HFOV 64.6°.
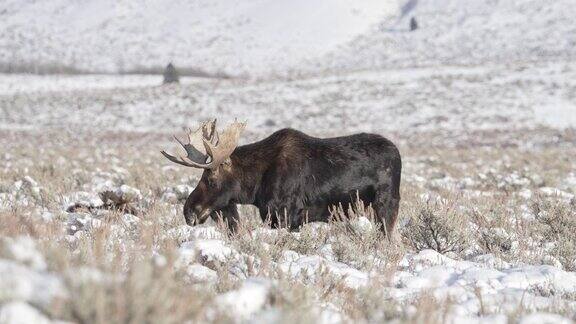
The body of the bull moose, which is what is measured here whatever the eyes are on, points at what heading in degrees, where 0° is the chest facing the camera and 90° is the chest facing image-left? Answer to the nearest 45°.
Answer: approximately 90°

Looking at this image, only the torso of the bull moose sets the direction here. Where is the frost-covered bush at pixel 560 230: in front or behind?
behind

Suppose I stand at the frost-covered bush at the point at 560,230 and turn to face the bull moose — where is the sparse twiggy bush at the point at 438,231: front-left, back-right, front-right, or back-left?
front-left

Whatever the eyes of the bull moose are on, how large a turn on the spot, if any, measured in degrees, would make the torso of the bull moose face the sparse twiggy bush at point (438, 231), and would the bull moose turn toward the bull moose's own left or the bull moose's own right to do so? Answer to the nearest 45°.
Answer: approximately 180°
